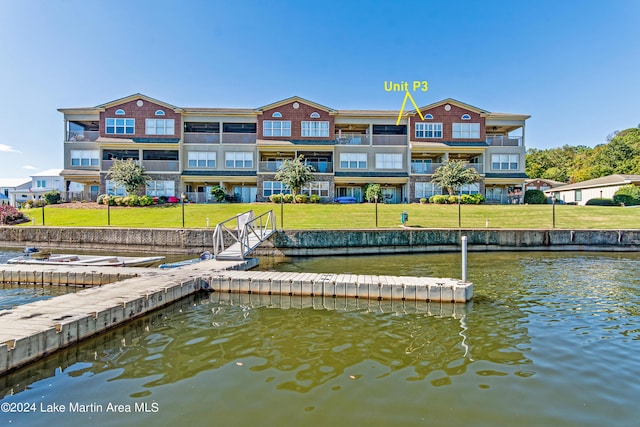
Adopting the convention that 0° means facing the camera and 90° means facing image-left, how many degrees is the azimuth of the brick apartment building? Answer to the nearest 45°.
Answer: approximately 0°

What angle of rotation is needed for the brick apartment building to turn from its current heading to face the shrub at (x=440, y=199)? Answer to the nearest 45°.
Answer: approximately 90° to its left

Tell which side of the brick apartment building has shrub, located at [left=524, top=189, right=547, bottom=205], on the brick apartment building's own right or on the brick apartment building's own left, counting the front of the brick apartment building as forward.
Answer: on the brick apartment building's own left

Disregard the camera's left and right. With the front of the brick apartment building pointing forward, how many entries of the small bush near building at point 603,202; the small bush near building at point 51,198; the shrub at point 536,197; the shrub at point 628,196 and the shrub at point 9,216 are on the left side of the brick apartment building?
3

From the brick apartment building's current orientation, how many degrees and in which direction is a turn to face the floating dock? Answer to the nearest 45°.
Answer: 0° — it already faces it

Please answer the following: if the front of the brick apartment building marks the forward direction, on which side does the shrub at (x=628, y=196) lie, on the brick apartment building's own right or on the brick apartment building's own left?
on the brick apartment building's own left

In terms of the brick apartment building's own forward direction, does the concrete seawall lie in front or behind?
in front

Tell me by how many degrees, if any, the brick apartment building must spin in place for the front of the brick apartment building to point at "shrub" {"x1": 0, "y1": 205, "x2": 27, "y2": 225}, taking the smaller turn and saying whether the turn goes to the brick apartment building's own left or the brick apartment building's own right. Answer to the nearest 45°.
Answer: approximately 45° to the brick apartment building's own right

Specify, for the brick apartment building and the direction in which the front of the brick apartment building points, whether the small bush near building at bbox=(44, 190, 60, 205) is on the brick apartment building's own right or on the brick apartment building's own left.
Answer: on the brick apartment building's own right

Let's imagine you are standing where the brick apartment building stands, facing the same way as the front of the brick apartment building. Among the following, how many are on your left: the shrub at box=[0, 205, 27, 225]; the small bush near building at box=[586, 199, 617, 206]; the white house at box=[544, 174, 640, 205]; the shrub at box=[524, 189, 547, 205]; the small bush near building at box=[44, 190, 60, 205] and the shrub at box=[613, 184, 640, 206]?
4

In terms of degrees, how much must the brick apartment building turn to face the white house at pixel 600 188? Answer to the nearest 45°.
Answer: approximately 90° to its left
